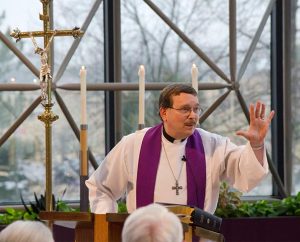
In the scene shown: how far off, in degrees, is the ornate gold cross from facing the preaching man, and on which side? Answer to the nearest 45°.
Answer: approximately 135° to its left

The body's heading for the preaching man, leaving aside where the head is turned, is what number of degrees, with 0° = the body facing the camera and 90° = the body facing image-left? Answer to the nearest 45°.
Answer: approximately 0°

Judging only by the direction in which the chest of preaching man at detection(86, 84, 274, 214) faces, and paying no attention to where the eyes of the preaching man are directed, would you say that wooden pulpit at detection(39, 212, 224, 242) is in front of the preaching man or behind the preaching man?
in front

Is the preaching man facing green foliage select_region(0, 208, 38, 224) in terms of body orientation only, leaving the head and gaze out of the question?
no

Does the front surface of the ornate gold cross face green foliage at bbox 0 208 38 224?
no

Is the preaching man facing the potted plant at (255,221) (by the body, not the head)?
no

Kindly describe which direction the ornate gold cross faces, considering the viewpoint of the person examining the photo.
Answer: facing the viewer and to the left of the viewer
